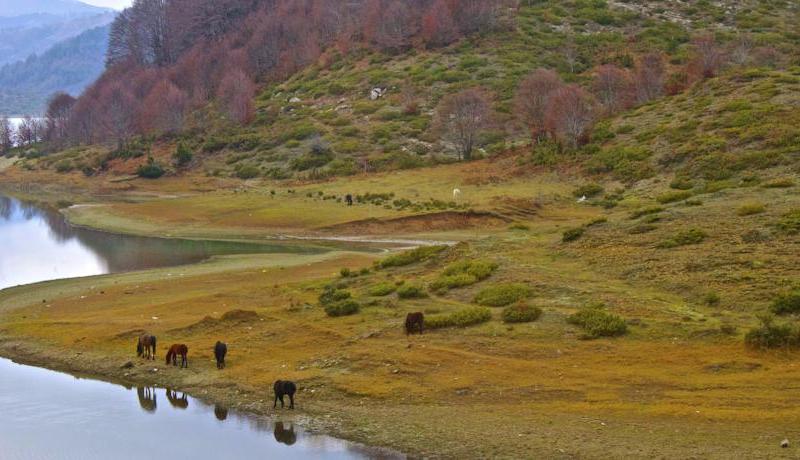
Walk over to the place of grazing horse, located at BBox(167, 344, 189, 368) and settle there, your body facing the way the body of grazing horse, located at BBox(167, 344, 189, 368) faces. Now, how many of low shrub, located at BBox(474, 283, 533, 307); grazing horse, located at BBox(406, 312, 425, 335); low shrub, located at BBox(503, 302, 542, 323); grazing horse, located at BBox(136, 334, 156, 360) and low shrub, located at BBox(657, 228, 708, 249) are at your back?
4

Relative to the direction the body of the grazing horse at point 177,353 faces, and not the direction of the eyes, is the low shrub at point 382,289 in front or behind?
behind

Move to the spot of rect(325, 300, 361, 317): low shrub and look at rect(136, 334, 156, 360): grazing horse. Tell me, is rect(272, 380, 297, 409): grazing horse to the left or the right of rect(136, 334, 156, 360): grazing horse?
left

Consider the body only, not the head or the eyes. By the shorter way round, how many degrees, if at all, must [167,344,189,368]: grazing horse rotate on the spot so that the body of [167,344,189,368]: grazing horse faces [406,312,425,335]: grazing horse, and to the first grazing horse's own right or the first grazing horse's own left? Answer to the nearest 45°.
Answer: approximately 180°

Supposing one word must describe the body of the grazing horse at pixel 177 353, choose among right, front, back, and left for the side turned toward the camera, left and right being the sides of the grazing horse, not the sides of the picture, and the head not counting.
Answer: left

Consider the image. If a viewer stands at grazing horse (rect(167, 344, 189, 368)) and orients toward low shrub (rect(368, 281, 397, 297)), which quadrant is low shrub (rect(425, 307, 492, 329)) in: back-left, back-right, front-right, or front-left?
front-right

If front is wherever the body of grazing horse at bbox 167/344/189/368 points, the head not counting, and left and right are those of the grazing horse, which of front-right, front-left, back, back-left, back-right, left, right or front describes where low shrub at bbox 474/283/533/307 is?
back

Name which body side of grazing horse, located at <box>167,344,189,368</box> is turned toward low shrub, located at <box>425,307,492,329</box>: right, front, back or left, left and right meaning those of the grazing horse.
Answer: back

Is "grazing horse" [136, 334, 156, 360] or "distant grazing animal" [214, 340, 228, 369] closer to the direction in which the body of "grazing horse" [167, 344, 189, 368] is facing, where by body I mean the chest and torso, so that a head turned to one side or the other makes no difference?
the grazing horse

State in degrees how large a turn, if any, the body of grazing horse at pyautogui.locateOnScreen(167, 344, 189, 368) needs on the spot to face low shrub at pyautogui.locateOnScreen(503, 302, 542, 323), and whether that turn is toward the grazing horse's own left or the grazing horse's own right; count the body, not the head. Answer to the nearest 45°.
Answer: approximately 180°

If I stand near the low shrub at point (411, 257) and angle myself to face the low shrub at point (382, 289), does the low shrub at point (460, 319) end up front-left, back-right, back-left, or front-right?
front-left
